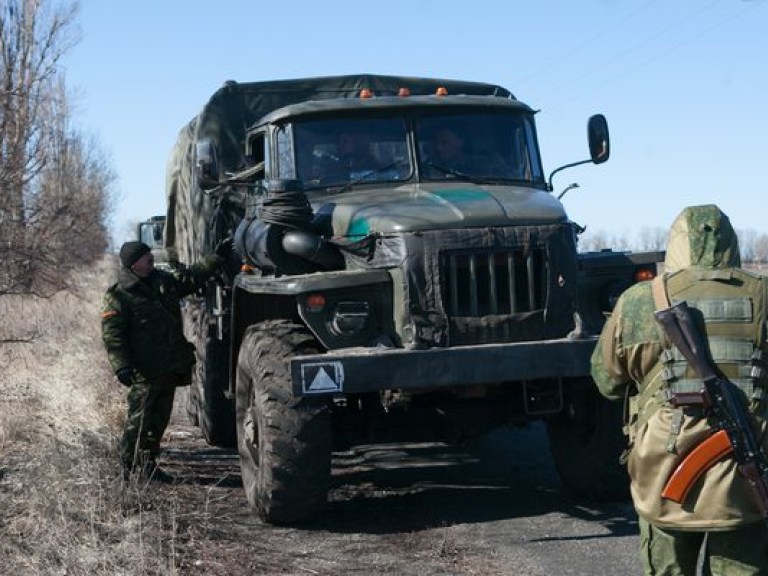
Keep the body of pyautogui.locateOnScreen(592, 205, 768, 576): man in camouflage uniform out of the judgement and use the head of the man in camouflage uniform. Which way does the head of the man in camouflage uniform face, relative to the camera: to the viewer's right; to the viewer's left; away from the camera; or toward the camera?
away from the camera

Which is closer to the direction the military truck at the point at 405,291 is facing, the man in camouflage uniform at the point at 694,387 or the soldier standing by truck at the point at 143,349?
the man in camouflage uniform

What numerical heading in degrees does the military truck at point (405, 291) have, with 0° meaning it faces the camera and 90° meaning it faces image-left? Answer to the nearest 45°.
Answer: approximately 315°

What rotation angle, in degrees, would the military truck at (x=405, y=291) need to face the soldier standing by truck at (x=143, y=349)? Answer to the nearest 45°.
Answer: approximately 135° to its right

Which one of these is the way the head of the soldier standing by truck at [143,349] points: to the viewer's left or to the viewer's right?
to the viewer's right
